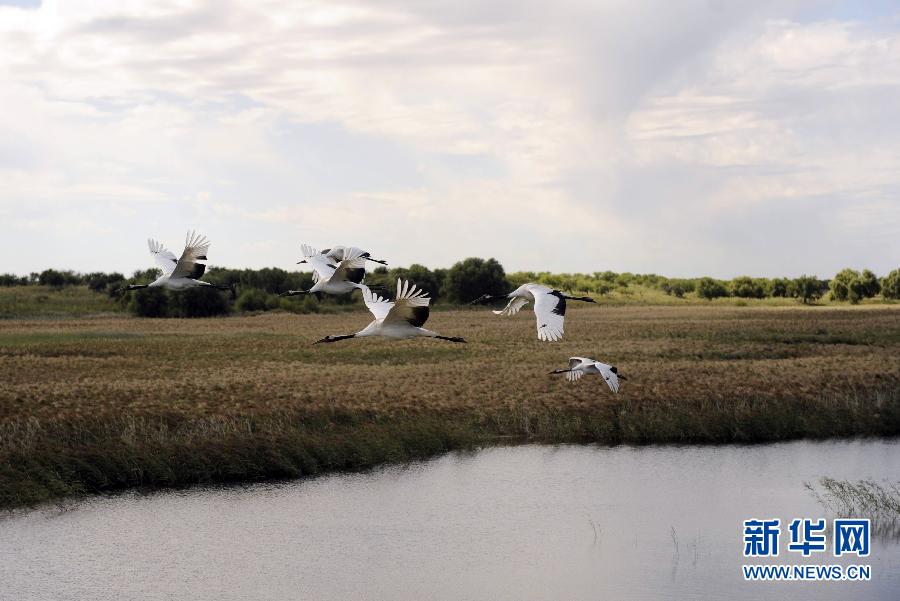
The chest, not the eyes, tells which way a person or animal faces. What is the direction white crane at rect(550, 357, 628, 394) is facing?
to the viewer's left

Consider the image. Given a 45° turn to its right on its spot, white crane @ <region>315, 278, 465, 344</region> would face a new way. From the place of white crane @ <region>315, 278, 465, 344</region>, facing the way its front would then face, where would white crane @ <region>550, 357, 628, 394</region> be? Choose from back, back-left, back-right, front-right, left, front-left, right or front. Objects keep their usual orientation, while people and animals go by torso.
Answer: right

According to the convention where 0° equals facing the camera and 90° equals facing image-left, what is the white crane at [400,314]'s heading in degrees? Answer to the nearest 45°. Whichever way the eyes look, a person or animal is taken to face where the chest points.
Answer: approximately 90°
